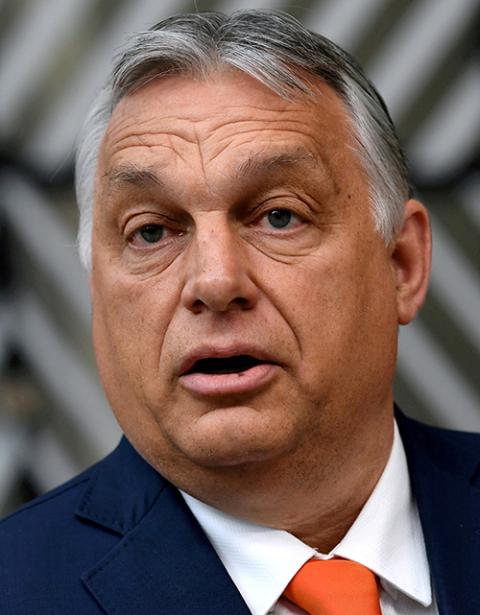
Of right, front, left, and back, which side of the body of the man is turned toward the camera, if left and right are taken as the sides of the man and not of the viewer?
front
